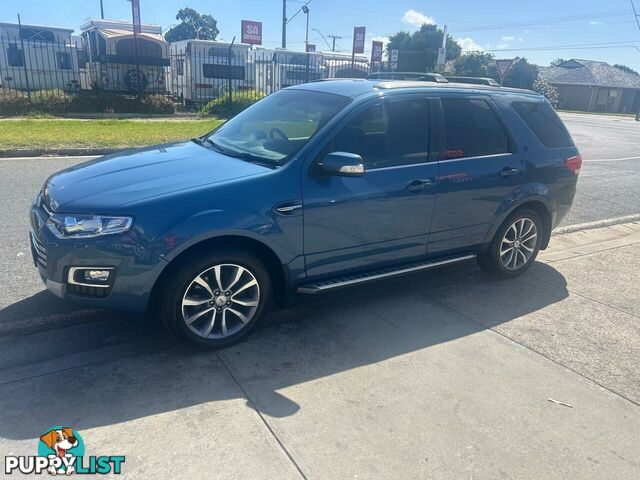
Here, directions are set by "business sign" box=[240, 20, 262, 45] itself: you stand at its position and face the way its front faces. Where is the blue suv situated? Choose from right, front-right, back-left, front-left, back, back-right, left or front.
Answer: front

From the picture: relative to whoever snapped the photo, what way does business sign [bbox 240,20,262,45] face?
facing the viewer

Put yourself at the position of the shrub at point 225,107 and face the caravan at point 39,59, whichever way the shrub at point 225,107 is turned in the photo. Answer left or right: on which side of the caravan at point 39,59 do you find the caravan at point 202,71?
right

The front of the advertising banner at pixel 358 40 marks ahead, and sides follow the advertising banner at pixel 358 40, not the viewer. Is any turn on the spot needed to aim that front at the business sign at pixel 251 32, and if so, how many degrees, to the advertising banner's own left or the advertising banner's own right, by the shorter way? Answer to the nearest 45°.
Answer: approximately 135° to the advertising banner's own right

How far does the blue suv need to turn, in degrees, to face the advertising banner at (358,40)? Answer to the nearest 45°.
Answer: approximately 135° to its right

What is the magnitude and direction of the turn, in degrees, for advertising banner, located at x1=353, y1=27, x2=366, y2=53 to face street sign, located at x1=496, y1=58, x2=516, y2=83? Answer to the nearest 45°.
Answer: approximately 45° to its left

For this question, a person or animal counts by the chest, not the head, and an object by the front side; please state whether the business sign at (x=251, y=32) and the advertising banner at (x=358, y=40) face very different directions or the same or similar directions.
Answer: same or similar directions

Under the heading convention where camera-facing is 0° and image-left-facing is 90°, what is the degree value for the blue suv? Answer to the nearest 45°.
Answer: approximately 45°

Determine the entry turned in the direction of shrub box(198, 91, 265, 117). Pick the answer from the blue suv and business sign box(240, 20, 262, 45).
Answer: the business sign

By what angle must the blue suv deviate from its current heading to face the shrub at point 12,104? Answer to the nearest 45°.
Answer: approximately 90° to its right

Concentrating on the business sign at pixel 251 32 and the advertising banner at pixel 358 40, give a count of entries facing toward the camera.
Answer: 2

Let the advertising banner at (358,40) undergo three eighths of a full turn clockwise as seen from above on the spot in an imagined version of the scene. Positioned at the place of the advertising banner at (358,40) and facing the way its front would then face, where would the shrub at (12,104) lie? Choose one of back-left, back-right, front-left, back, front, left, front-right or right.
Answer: left

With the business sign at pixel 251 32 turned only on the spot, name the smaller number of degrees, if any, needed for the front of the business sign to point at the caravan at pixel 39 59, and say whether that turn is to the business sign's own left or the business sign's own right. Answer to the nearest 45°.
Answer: approximately 45° to the business sign's own right

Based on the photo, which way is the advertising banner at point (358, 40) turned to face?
toward the camera
